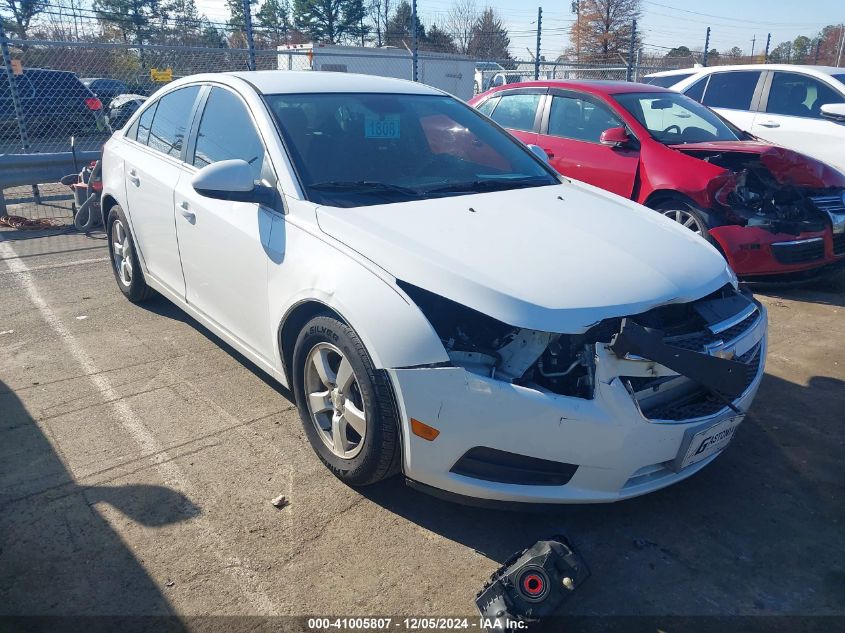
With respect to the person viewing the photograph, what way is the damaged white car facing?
facing the viewer and to the right of the viewer

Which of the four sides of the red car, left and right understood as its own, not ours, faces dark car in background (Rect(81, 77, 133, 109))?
back

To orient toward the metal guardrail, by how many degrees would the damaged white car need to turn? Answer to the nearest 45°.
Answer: approximately 180°

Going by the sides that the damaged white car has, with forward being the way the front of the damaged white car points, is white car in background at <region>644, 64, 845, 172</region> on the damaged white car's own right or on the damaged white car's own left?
on the damaged white car's own left

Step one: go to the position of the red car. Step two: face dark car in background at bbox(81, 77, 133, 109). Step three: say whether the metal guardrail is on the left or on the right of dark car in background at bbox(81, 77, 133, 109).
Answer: left

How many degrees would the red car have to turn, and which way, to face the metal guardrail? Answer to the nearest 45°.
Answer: approximately 135° to its right

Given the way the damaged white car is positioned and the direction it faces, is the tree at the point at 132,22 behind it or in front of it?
behind

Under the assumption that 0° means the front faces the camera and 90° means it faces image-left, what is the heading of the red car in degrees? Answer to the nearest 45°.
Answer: approximately 315°

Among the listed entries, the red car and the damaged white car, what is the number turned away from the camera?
0

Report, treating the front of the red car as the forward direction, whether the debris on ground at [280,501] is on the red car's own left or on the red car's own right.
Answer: on the red car's own right

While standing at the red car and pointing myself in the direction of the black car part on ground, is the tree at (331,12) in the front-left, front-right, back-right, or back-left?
back-right

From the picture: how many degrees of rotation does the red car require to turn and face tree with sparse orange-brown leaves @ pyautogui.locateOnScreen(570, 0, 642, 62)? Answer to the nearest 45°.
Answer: approximately 135° to its left
